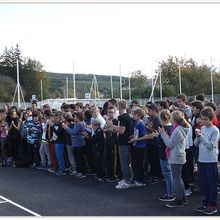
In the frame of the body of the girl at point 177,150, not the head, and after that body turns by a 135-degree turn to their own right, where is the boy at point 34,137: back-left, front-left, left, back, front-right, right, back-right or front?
left

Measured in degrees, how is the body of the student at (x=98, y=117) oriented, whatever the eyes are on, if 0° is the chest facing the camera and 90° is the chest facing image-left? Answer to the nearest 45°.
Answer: approximately 45°

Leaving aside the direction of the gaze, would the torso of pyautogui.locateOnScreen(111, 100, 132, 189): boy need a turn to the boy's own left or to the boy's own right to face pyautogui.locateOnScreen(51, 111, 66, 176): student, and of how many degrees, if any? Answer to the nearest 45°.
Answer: approximately 45° to the boy's own right

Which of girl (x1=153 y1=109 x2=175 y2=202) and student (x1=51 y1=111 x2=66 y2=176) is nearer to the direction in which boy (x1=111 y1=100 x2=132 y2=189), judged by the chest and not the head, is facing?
the student

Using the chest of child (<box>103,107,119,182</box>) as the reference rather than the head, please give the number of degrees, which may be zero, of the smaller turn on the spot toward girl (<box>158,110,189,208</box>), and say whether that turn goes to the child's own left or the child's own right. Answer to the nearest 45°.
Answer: approximately 90° to the child's own left

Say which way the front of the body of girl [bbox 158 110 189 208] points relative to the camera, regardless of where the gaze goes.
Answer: to the viewer's left

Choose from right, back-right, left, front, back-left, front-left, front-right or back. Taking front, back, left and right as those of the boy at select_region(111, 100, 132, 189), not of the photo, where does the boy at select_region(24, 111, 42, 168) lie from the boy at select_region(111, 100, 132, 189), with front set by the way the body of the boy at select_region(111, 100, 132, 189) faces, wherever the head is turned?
front-right

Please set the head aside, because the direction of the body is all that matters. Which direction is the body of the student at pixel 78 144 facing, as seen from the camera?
to the viewer's left
